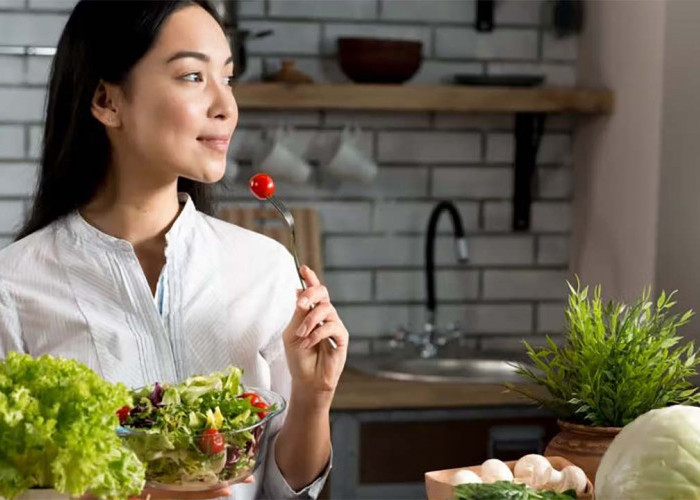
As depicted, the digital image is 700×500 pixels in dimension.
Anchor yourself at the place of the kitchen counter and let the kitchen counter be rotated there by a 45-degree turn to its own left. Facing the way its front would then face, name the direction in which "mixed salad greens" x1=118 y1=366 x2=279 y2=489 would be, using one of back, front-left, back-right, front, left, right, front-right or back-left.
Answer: front-right

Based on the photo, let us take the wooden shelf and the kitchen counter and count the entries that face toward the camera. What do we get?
2

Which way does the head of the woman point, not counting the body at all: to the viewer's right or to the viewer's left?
to the viewer's right

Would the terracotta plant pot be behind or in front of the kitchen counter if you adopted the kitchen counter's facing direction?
in front

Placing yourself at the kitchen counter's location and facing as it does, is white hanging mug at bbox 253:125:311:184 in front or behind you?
behind

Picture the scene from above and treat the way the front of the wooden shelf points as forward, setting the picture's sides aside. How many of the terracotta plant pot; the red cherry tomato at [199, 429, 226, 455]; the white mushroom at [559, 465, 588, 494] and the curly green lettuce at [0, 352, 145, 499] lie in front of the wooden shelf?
4

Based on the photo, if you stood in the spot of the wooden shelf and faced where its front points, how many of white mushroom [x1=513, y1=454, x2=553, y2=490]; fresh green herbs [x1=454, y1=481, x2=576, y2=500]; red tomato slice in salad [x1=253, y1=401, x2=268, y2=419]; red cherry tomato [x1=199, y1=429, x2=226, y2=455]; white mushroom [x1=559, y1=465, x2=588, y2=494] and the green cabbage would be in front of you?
6

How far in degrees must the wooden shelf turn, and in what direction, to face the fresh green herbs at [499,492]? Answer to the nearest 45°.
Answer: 0° — it already faces it

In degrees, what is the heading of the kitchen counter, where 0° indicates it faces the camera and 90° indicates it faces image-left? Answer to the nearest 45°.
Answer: approximately 0°

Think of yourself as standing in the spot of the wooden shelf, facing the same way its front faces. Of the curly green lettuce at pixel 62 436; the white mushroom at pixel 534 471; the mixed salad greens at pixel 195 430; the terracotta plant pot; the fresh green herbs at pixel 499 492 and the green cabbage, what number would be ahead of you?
6

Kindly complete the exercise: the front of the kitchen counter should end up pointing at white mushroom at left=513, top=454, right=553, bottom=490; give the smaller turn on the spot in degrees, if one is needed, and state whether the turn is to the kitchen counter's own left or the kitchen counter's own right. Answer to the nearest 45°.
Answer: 0° — it already faces it

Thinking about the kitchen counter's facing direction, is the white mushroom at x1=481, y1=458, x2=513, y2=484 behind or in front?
in front

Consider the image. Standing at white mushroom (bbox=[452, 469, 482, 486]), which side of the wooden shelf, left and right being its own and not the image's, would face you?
front

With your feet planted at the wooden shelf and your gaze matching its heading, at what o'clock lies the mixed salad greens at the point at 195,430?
The mixed salad greens is roughly at 12 o'clock from the wooden shelf.
